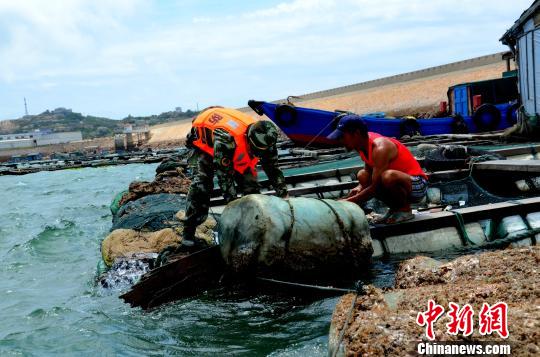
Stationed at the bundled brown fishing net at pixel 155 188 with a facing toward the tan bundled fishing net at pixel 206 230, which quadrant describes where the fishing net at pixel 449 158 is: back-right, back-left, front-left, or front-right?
front-left

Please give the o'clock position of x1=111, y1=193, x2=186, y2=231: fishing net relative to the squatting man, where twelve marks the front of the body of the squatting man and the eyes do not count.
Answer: The fishing net is roughly at 1 o'clock from the squatting man.

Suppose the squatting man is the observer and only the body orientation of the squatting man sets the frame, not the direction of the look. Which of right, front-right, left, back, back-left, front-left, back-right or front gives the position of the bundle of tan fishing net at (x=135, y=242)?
front

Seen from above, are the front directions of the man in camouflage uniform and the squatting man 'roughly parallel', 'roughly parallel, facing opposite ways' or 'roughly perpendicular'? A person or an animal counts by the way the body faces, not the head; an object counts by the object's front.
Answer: roughly parallel, facing opposite ways

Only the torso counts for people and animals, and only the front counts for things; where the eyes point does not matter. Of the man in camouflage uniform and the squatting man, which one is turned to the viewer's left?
the squatting man

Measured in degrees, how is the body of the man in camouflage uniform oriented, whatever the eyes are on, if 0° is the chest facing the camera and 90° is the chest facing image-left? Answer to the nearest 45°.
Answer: approximately 270°

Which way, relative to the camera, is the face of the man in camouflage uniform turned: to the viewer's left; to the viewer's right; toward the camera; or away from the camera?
to the viewer's right

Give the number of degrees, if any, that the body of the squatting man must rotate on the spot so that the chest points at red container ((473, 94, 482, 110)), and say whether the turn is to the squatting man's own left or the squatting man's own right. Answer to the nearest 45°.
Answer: approximately 90° to the squatting man's own right

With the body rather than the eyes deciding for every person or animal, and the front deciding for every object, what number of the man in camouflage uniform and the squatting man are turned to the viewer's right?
1

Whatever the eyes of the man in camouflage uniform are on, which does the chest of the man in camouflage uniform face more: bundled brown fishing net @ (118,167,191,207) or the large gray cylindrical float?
the large gray cylindrical float

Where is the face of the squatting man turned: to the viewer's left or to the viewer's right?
to the viewer's left

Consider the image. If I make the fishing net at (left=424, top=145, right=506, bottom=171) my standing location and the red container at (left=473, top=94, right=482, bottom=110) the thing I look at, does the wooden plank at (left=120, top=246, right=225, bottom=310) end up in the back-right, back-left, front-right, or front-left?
back-left

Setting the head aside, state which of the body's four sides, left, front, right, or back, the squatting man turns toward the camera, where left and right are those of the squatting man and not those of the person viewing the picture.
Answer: left
